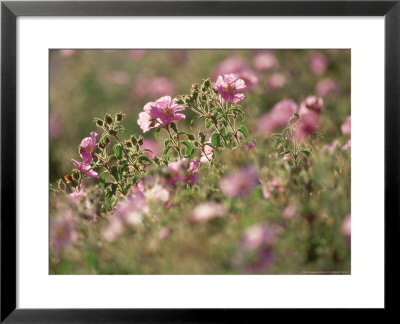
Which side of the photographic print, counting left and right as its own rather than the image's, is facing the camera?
front
